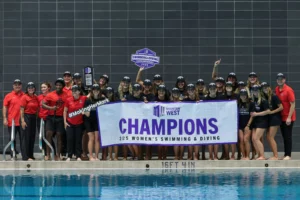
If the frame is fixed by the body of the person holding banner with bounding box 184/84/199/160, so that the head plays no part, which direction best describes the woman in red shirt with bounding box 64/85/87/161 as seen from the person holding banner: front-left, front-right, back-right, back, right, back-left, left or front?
right

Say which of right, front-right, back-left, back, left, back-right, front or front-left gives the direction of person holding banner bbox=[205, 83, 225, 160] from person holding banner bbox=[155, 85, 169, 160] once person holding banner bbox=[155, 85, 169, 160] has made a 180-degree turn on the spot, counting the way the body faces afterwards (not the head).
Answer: right

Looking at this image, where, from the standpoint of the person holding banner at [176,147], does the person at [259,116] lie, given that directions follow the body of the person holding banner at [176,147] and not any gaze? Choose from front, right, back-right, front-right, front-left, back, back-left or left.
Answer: left

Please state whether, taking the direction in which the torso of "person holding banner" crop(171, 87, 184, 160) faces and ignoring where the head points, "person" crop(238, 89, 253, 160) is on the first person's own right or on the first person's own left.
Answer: on the first person's own left

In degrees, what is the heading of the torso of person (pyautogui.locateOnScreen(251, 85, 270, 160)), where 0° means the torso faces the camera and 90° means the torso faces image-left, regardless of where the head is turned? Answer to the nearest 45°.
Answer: approximately 45°

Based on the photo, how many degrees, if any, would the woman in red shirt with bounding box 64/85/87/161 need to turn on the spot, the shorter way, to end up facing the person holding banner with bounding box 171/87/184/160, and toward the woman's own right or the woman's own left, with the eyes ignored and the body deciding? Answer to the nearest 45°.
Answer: approximately 90° to the woman's own left
